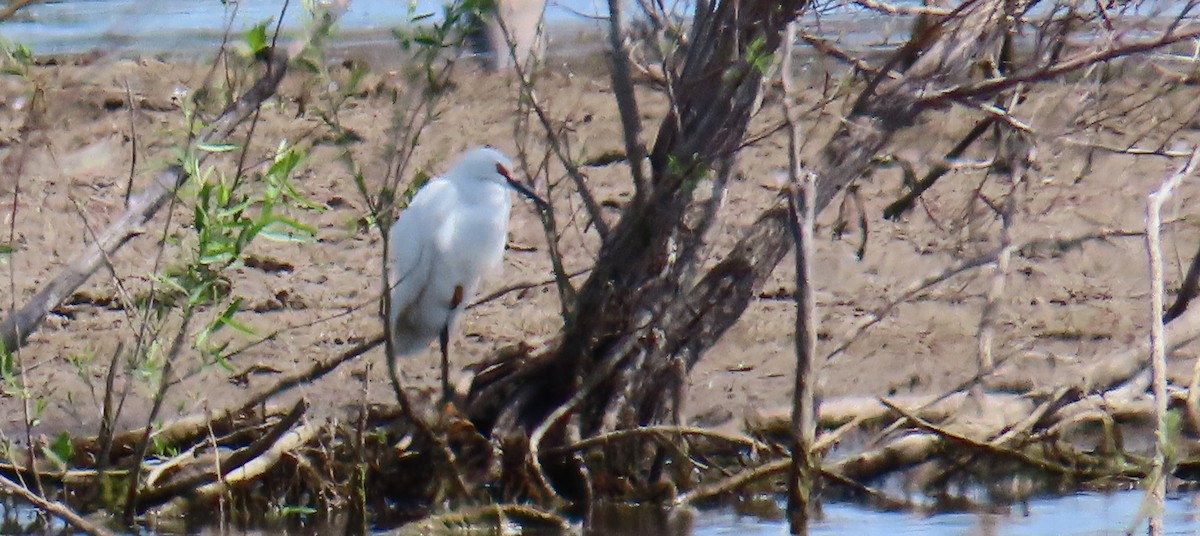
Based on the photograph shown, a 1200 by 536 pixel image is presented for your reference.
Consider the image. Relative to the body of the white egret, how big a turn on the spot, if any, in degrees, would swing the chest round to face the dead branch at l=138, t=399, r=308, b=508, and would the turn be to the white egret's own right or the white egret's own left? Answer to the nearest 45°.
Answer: approximately 135° to the white egret's own right

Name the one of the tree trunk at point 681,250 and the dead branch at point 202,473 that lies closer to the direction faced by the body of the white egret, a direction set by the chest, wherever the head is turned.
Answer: the tree trunk

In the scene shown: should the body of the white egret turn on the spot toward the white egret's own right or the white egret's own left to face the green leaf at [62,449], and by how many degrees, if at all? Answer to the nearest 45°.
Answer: approximately 135° to the white egret's own right

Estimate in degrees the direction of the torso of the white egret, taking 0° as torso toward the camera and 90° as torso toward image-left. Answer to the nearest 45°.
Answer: approximately 270°
